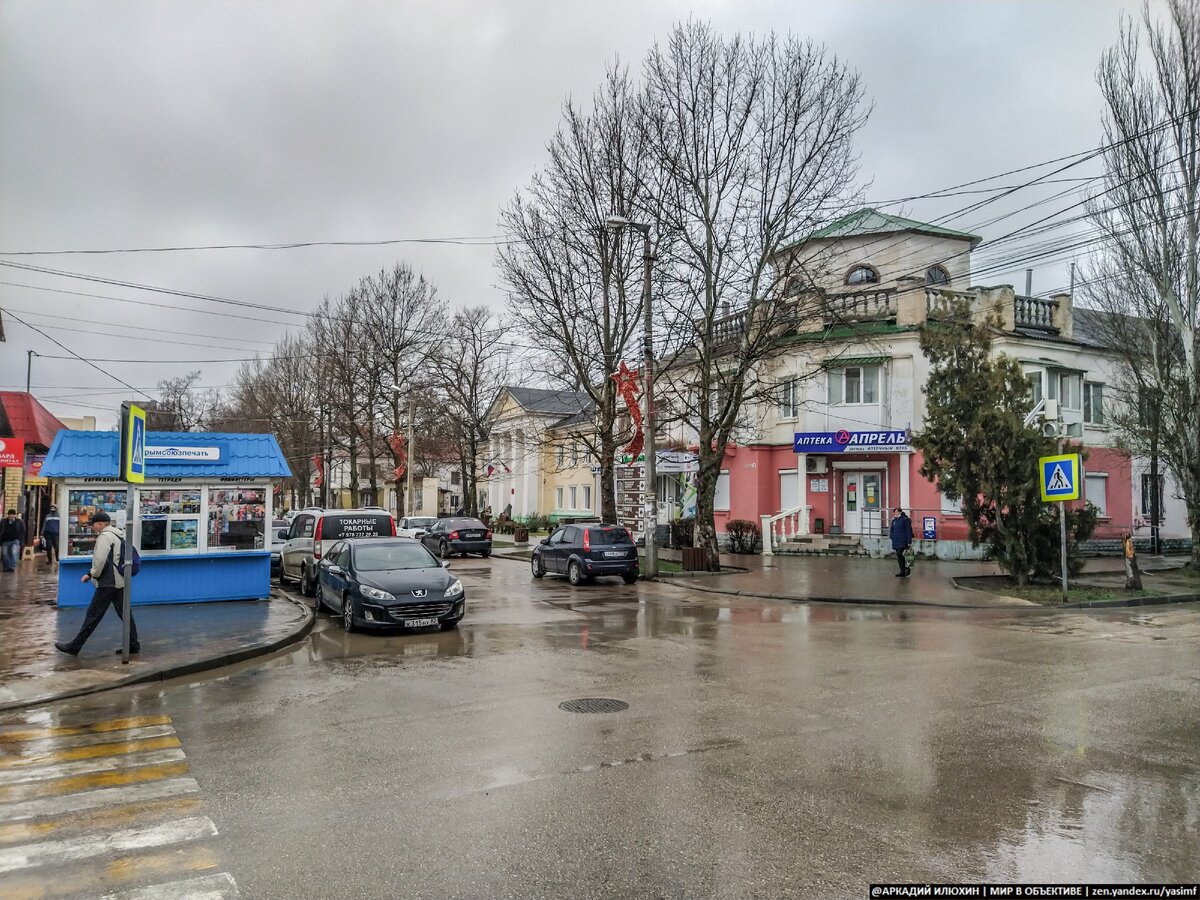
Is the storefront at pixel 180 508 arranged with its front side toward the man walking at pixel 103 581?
yes

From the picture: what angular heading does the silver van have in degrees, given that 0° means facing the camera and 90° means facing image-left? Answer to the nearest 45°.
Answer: approximately 135°

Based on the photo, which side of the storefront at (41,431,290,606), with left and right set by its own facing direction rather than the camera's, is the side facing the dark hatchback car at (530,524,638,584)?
left

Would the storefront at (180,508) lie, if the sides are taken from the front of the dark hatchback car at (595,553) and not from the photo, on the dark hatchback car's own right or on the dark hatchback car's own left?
on the dark hatchback car's own left

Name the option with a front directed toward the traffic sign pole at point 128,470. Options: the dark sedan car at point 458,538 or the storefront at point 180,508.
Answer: the storefront

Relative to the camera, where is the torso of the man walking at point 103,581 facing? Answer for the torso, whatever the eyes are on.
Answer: to the viewer's left

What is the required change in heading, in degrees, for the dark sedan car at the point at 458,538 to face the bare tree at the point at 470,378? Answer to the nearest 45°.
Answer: approximately 45° to its right

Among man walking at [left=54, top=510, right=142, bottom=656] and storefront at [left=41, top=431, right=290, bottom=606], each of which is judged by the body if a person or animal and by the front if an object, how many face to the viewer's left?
1
